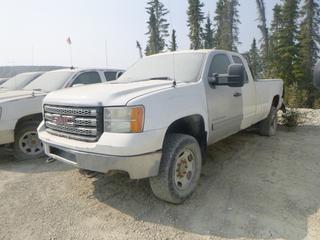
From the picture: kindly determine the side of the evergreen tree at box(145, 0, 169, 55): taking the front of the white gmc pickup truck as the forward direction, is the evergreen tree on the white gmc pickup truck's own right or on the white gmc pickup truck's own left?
on the white gmc pickup truck's own right

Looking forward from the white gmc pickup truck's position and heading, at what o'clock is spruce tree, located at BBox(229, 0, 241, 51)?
The spruce tree is roughly at 5 o'clock from the white gmc pickup truck.

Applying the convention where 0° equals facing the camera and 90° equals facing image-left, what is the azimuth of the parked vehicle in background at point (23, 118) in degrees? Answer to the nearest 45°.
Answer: approximately 45°

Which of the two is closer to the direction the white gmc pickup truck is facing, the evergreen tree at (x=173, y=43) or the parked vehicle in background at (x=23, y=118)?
the parked vehicle in background

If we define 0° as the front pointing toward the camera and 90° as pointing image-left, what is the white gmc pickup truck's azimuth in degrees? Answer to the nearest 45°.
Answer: approximately 45°

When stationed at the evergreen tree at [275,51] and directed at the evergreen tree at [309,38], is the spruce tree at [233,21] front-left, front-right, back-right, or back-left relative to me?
back-left

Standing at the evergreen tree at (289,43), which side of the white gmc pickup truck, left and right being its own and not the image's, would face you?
back

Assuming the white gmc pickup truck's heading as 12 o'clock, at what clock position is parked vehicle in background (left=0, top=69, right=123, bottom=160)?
The parked vehicle in background is roughly at 3 o'clock from the white gmc pickup truck.

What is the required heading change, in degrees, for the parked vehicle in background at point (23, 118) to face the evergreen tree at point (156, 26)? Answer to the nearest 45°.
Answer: approximately 135° to its right

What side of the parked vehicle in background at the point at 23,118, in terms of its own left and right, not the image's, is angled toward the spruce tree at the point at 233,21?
back
